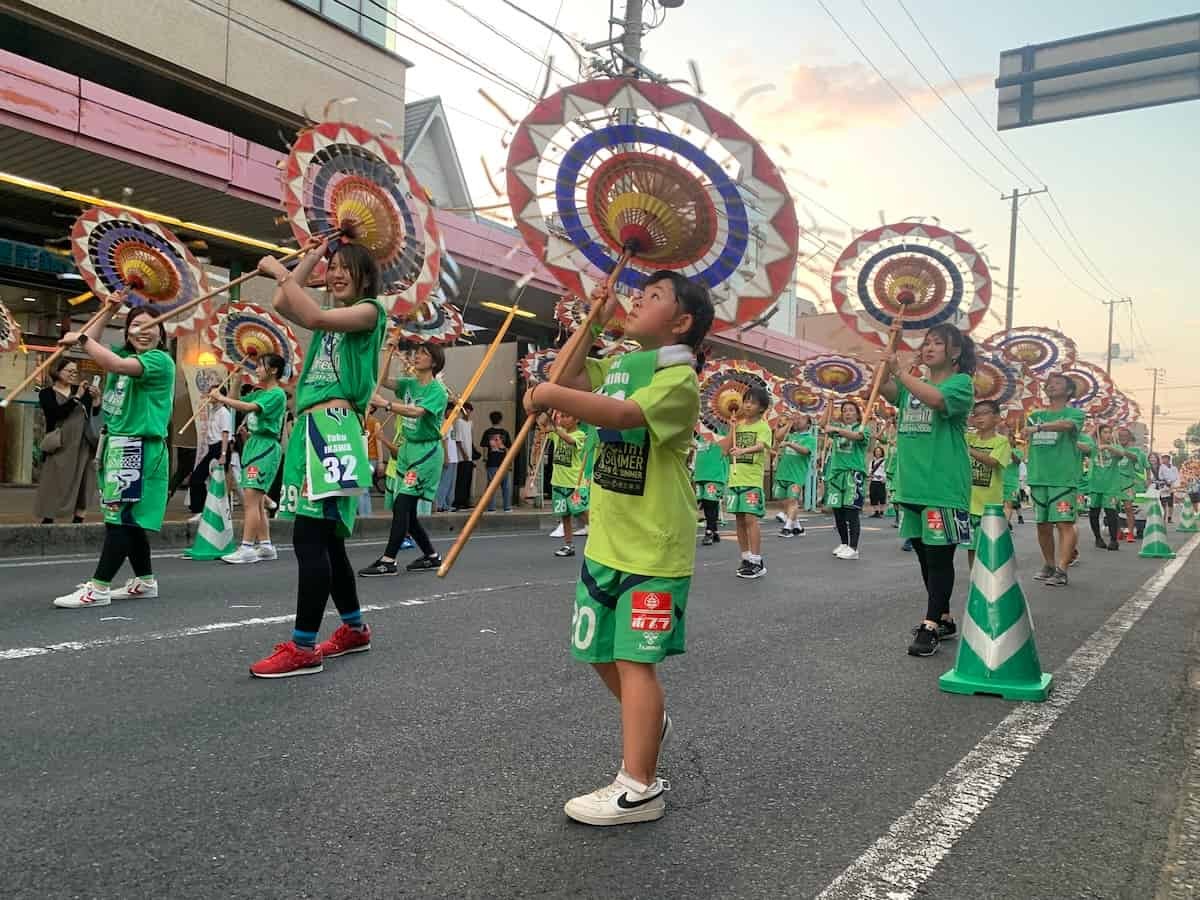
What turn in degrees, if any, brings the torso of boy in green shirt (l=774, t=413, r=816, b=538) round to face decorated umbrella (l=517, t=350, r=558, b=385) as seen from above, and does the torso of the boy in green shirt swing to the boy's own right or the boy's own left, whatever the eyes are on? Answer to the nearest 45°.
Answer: approximately 45° to the boy's own right

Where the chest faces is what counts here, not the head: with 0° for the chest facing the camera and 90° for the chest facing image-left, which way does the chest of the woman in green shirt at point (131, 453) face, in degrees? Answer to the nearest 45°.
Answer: approximately 45°

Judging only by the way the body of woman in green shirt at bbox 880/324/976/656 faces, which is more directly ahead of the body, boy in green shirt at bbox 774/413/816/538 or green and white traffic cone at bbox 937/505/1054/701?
the green and white traffic cone

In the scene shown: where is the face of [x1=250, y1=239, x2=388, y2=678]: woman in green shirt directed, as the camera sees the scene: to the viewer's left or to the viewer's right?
to the viewer's left
